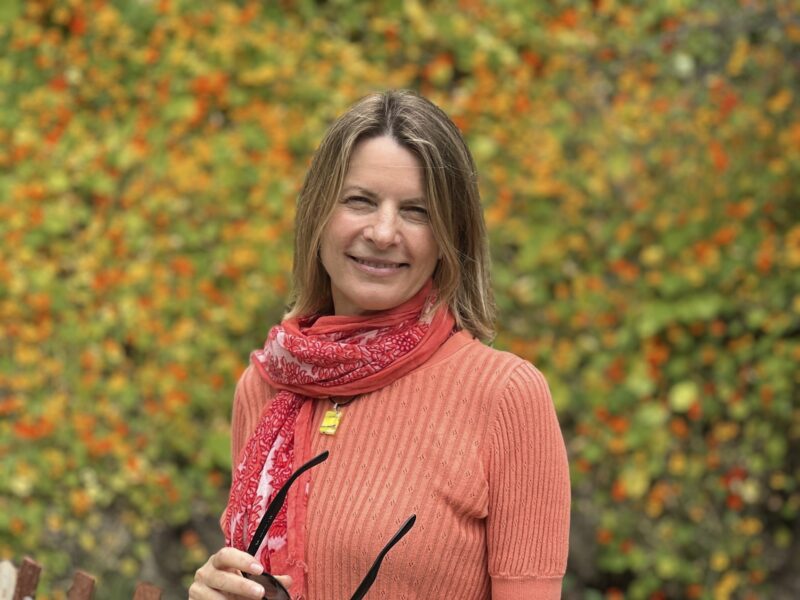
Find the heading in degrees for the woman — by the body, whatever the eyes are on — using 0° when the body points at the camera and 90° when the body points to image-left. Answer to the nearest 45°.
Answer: approximately 45°
